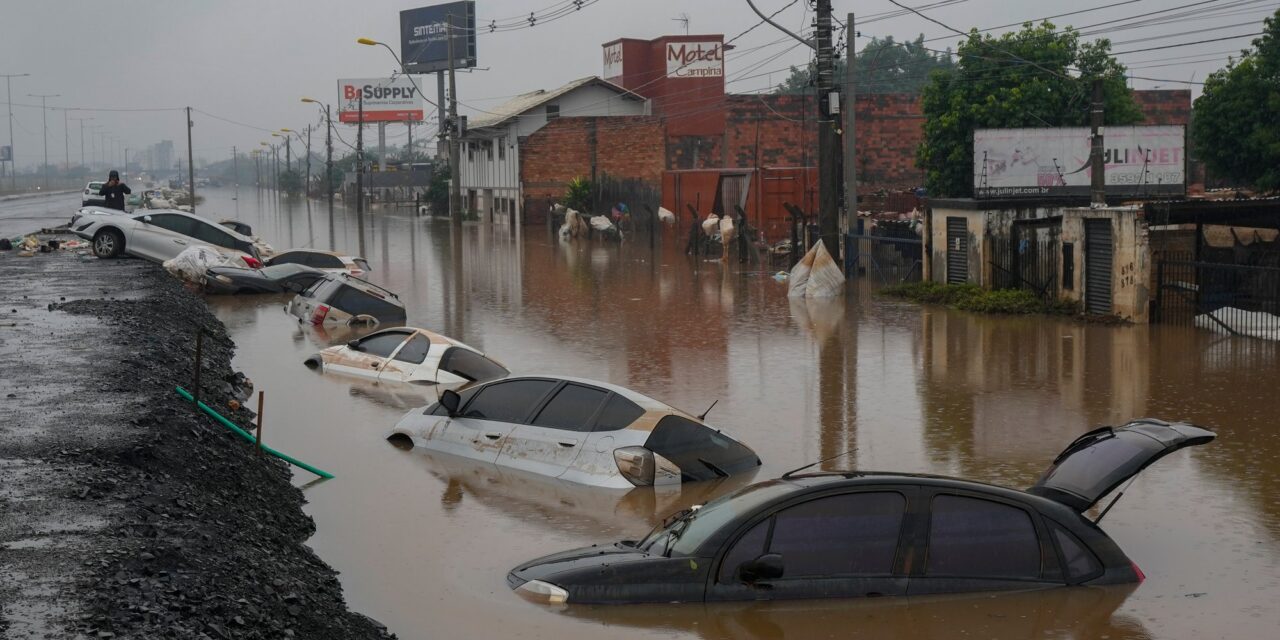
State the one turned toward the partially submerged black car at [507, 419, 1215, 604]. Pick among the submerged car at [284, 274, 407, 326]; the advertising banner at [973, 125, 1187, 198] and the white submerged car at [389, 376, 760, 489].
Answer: the advertising banner

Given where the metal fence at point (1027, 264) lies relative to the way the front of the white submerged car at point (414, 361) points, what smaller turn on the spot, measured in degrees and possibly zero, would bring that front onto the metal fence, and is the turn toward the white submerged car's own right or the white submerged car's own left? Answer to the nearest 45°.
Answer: approximately 90° to the white submerged car's own right

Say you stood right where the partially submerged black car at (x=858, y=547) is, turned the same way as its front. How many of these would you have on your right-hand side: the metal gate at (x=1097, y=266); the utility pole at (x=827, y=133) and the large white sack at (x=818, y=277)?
3

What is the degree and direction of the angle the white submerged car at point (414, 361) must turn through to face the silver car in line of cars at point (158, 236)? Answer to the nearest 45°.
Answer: approximately 45° to its right

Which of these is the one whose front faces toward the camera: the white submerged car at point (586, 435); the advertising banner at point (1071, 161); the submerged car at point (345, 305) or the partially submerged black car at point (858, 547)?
the advertising banner

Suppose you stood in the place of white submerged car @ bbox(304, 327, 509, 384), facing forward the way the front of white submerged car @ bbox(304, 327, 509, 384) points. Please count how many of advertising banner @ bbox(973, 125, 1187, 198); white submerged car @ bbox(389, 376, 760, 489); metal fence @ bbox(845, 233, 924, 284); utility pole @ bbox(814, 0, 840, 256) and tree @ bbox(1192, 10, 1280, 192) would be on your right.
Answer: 4

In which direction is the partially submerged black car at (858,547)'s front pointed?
to the viewer's left

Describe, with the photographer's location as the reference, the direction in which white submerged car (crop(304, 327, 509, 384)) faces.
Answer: facing away from the viewer and to the left of the viewer

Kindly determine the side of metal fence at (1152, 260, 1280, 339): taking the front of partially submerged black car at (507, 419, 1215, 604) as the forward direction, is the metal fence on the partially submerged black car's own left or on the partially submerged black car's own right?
on the partially submerged black car's own right

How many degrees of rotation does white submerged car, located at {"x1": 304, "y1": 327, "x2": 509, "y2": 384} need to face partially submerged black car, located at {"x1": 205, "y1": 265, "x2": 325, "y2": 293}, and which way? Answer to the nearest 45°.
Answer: approximately 45° to its right

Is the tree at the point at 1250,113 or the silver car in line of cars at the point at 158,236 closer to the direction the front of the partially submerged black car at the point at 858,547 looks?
the silver car in line of cars

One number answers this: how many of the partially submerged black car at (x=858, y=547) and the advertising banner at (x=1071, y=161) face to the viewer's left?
1

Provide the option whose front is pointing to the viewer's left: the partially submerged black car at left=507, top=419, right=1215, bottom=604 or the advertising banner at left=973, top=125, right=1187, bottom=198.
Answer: the partially submerged black car

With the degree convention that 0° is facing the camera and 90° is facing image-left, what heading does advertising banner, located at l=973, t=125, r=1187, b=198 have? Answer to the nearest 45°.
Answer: approximately 0°
